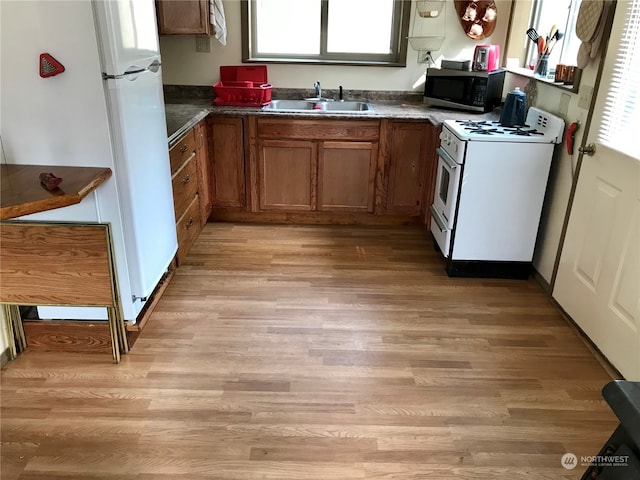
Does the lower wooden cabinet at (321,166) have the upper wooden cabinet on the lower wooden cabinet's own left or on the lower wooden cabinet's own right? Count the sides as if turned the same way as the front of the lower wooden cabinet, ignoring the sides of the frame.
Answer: on the lower wooden cabinet's own right

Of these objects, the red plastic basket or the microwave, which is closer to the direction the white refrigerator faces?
the microwave

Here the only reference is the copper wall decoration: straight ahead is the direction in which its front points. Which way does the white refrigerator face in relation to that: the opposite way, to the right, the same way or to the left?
to the left

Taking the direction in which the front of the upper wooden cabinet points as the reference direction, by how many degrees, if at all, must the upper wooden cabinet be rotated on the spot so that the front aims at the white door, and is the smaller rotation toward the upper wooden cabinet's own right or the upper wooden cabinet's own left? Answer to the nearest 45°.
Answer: approximately 45° to the upper wooden cabinet's own left

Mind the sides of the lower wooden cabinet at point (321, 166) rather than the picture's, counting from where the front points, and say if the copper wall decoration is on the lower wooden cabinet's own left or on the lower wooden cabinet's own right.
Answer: on the lower wooden cabinet's own left

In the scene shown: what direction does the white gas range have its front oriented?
to the viewer's left

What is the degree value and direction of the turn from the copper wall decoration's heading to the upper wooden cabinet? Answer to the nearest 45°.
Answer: approximately 45° to its right

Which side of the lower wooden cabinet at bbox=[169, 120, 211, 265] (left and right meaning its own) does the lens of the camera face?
right

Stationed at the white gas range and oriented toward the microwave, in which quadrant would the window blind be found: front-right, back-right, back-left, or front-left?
back-right

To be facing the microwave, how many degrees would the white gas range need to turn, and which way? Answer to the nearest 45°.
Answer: approximately 90° to its right
